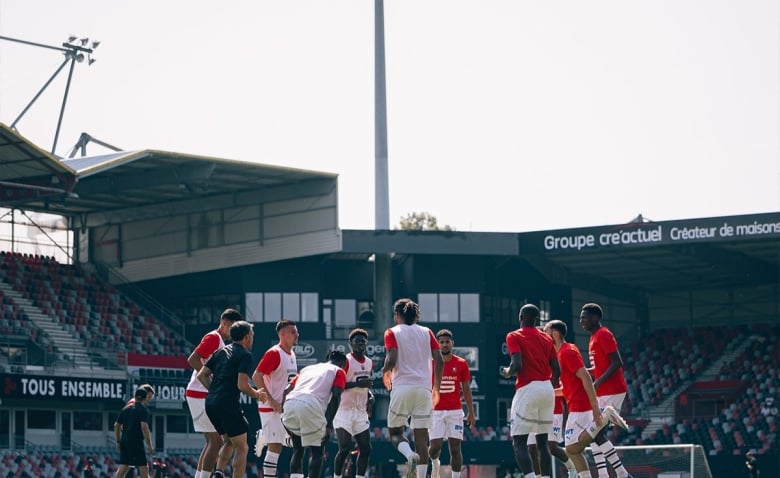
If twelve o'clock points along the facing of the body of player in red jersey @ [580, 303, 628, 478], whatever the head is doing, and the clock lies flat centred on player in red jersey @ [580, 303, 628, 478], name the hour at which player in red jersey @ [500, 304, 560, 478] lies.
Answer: player in red jersey @ [500, 304, 560, 478] is roughly at 11 o'clock from player in red jersey @ [580, 303, 628, 478].

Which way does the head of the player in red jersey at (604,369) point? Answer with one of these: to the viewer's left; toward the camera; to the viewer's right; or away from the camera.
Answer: to the viewer's left

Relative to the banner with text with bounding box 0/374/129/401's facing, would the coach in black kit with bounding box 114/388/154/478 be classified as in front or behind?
in front

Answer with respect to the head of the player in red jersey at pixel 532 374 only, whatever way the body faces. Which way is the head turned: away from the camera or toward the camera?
away from the camera

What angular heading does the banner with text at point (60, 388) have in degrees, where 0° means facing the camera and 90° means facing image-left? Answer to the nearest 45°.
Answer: approximately 315°

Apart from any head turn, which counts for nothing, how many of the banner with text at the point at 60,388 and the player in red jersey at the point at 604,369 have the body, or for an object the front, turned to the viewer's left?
1

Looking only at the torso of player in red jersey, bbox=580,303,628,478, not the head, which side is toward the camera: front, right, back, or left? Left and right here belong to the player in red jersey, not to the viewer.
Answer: left

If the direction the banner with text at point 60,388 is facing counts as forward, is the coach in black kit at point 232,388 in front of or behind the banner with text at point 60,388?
in front

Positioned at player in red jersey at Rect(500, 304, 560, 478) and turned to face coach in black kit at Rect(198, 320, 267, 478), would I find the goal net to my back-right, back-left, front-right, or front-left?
back-right
